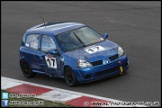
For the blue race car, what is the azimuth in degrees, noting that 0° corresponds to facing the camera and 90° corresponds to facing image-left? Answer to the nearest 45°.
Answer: approximately 315°
